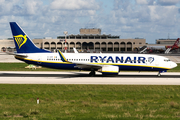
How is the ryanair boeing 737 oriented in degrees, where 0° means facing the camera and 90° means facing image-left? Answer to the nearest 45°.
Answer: approximately 270°
